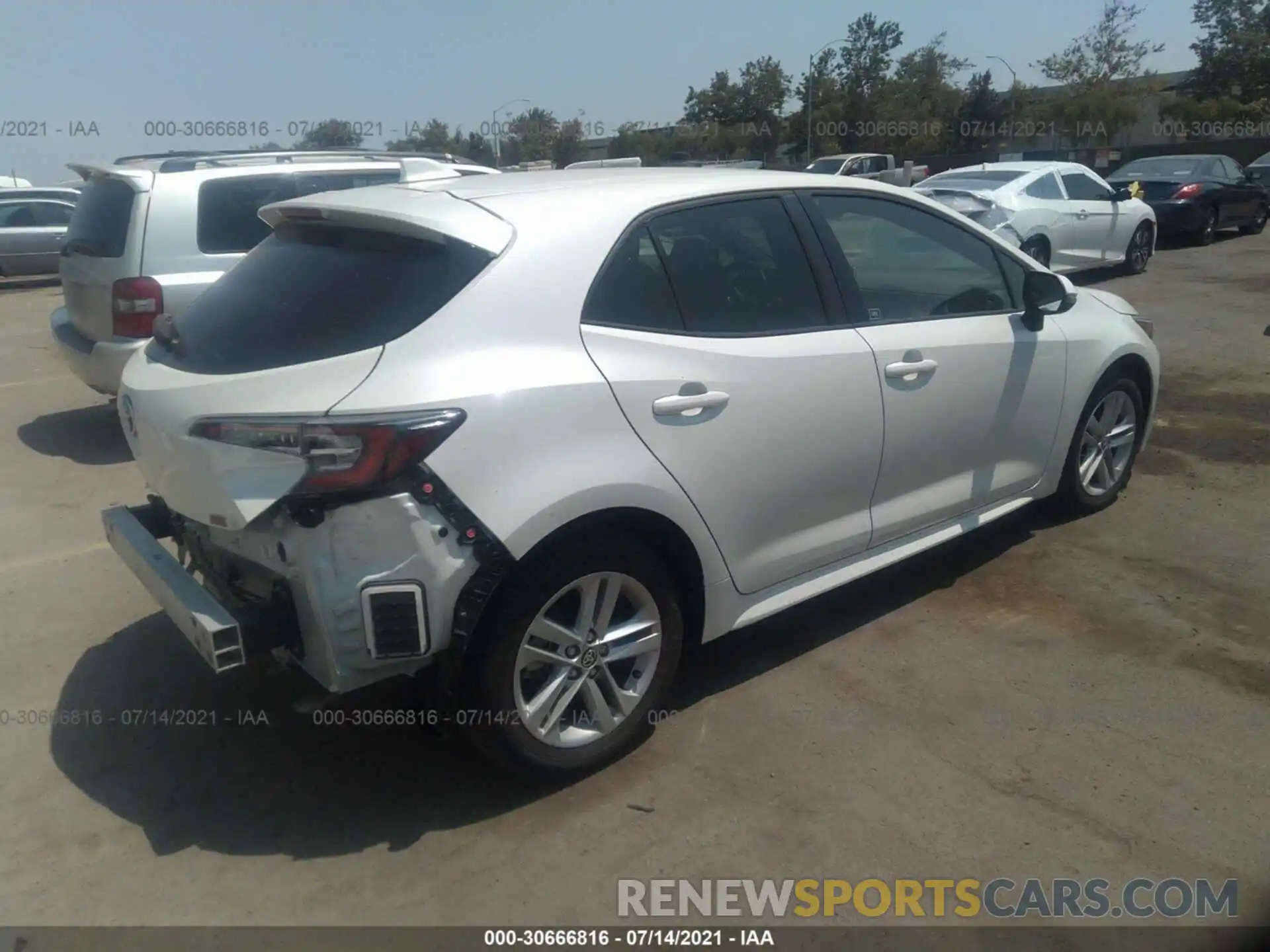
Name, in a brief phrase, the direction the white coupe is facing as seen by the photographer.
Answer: facing away from the viewer and to the right of the viewer

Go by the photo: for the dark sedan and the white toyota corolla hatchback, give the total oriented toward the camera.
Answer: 0

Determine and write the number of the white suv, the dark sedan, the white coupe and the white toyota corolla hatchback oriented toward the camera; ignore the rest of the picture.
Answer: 0

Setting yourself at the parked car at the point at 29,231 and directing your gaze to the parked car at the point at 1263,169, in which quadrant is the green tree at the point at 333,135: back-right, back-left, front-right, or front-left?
front-left

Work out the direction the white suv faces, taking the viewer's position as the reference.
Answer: facing away from the viewer and to the right of the viewer

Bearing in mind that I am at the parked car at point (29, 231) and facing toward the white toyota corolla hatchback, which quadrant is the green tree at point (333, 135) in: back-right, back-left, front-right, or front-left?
back-left

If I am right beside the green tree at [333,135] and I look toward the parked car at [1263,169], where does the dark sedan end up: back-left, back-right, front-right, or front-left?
front-right

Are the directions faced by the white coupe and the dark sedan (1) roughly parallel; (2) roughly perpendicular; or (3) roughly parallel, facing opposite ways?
roughly parallel

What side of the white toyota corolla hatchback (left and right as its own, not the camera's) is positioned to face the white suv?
left

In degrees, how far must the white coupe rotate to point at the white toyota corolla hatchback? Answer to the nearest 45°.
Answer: approximately 135° to its right

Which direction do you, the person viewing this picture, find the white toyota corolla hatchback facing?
facing away from the viewer and to the right of the viewer

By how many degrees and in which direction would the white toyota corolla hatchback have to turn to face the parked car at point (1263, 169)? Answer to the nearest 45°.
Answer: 0° — it already faces it

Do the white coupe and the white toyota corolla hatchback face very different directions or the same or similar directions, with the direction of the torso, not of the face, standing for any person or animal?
same or similar directions

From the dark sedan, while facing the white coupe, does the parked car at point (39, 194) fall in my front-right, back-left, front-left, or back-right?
front-right

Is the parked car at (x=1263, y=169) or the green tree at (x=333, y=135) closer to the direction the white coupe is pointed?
the parked car

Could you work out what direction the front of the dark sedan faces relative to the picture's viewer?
facing away from the viewer and to the right of the viewer
